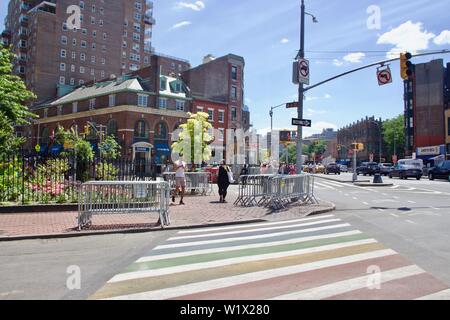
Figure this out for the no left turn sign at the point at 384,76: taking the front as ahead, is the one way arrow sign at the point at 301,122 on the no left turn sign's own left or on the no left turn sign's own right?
on the no left turn sign's own right

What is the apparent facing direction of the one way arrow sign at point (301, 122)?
toward the camera

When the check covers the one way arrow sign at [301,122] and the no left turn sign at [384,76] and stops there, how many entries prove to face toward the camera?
2

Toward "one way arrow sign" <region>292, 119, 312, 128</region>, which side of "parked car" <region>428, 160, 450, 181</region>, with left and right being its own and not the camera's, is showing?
left

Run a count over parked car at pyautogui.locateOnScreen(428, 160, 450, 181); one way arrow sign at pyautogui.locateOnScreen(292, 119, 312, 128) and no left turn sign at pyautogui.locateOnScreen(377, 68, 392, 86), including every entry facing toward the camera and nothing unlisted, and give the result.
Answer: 2

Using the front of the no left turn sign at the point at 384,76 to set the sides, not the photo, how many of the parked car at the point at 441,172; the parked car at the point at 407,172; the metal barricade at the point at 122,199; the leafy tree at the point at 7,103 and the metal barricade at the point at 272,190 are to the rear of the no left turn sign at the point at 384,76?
2

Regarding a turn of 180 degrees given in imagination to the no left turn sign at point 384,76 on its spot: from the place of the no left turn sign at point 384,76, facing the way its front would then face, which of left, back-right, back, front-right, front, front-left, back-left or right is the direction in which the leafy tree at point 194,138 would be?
front-left

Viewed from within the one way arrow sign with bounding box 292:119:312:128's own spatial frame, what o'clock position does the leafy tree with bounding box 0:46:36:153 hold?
The leafy tree is roughly at 2 o'clock from the one way arrow sign.
